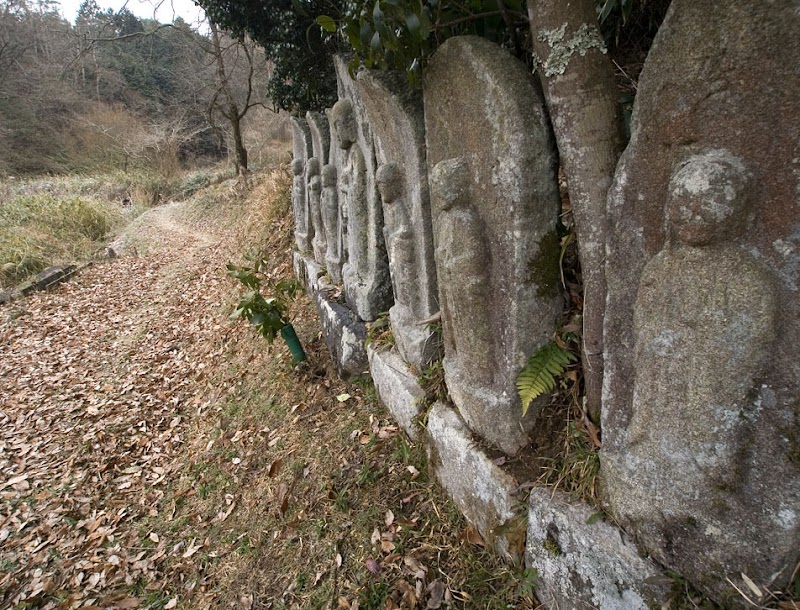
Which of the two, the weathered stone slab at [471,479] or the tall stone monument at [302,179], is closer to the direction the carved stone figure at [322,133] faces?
the weathered stone slab

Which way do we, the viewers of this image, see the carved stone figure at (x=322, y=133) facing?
facing the viewer and to the left of the viewer

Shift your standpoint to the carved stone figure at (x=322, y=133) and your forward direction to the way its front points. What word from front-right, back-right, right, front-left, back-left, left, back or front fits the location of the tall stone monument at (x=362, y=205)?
front-left

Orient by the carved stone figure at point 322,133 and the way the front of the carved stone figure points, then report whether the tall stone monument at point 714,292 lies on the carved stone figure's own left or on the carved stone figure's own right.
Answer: on the carved stone figure's own left

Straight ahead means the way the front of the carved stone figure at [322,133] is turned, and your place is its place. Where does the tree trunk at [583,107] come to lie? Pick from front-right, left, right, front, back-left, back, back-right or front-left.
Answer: front-left

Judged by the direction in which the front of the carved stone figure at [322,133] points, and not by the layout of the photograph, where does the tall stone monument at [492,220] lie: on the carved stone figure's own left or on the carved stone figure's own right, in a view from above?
on the carved stone figure's own left

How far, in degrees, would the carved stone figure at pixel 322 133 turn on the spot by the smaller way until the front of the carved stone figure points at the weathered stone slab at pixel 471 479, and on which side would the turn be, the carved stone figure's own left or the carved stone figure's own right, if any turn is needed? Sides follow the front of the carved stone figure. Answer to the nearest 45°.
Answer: approximately 45° to the carved stone figure's own left
